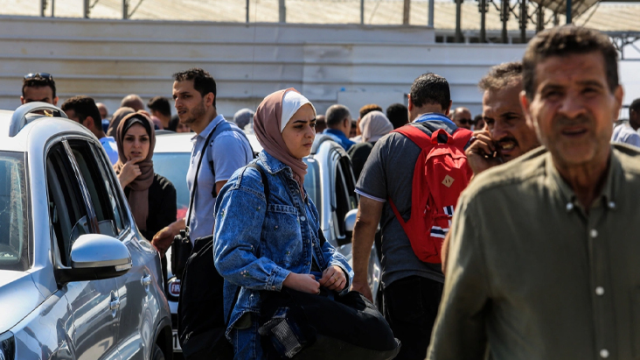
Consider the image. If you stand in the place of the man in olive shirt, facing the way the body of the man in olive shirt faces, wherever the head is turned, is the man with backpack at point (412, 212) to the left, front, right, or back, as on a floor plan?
back

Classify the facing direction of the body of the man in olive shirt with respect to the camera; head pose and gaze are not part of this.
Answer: toward the camera

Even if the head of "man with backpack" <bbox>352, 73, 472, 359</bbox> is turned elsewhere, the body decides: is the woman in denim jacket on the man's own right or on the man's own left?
on the man's own left

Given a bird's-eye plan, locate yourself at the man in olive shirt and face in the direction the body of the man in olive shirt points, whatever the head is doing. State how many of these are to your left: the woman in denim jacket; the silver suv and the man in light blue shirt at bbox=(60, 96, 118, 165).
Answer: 0

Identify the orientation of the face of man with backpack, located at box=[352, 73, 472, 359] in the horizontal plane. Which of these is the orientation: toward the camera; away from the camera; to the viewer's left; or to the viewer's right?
away from the camera

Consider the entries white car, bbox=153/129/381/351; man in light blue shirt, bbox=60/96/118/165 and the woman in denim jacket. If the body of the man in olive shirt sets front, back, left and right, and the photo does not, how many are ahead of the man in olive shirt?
0

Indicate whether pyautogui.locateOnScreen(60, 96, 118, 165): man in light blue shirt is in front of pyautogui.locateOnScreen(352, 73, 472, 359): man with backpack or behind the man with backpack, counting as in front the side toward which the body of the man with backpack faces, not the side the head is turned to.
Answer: in front

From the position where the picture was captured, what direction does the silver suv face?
facing the viewer and to the left of the viewer

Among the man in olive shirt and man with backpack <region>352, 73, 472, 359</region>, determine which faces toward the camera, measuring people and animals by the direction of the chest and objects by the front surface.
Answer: the man in olive shirt

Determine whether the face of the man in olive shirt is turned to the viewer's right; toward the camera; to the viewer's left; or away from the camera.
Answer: toward the camera

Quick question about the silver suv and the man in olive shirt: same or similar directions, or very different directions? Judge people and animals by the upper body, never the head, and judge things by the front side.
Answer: same or similar directions

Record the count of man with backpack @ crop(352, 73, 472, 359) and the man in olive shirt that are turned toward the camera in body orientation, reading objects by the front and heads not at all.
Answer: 1

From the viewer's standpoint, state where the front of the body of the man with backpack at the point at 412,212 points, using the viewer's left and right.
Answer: facing away from the viewer and to the left of the viewer

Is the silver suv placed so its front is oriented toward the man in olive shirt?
no
